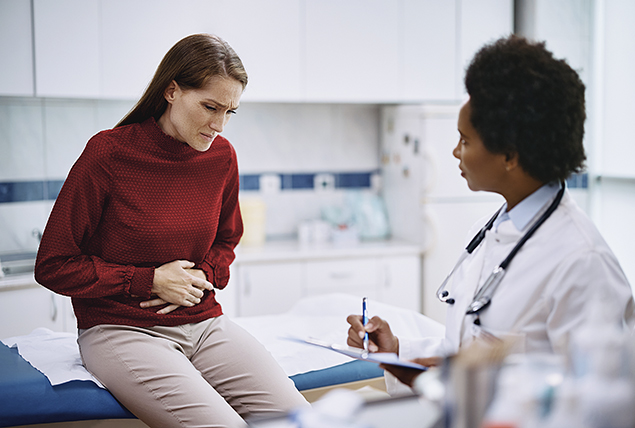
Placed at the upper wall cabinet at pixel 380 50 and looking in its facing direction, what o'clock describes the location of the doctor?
The doctor is roughly at 12 o'clock from the upper wall cabinet.

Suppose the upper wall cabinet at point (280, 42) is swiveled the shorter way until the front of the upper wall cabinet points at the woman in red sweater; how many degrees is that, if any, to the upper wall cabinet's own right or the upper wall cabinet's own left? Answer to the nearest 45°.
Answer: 0° — it already faces them

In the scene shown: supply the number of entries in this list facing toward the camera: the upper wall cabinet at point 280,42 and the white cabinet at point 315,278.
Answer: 2

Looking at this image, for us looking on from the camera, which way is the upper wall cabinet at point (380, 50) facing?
facing the viewer

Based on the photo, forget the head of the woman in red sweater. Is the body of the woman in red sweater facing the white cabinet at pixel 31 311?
no

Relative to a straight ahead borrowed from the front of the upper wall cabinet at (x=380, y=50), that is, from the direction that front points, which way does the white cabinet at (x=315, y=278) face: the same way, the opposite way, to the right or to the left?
the same way

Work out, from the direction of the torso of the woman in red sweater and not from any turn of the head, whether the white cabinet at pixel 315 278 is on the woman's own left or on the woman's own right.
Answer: on the woman's own left

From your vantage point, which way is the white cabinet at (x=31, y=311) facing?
toward the camera

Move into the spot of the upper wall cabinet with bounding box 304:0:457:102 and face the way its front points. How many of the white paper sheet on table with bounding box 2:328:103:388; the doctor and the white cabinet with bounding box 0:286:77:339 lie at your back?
0

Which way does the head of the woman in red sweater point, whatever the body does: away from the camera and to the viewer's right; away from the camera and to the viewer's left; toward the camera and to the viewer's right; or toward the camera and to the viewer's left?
toward the camera and to the viewer's right

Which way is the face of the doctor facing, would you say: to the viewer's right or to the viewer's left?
to the viewer's left

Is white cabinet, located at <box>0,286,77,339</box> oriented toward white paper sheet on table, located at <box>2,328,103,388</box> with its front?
yes

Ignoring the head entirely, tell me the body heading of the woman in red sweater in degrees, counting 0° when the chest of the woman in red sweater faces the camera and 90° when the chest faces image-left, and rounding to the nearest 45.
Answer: approximately 315°
